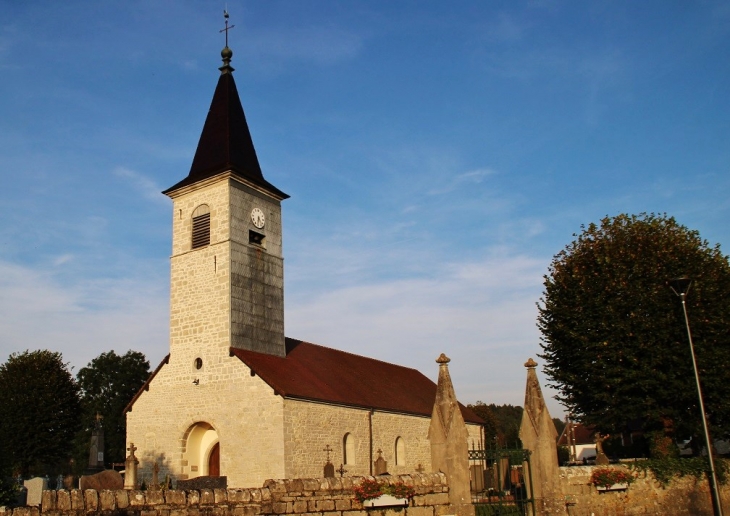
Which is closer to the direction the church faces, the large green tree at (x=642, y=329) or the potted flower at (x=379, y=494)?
the potted flower

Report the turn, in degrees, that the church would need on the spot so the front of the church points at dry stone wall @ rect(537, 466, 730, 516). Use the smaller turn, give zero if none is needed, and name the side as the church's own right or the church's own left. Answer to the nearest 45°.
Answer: approximately 90° to the church's own left

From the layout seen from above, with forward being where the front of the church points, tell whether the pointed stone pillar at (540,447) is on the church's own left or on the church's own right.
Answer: on the church's own left

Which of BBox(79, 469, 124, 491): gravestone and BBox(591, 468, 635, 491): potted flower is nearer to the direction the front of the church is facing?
the gravestone

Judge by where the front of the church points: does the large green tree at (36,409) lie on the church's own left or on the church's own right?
on the church's own right

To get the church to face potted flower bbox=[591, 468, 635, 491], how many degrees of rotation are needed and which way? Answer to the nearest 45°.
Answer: approximately 90° to its left

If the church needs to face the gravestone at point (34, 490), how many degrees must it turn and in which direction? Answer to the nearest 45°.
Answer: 0° — it already faces it

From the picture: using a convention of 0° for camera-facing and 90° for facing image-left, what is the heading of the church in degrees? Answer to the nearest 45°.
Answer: approximately 45°
